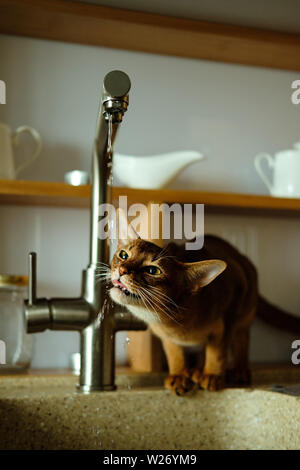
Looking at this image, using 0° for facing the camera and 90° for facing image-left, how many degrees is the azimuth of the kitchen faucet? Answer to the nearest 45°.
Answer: approximately 0°

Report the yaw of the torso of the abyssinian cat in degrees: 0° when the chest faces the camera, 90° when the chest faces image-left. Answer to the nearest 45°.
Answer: approximately 45°
